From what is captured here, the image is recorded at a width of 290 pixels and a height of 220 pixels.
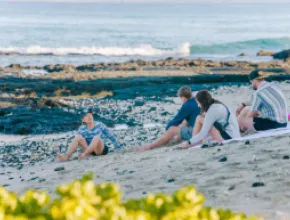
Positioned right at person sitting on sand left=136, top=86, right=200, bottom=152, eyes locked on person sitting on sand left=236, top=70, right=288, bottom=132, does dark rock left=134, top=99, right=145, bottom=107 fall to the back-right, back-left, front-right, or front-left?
back-left

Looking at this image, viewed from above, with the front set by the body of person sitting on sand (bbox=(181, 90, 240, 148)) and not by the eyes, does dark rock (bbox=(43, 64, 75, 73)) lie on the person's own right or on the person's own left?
on the person's own right

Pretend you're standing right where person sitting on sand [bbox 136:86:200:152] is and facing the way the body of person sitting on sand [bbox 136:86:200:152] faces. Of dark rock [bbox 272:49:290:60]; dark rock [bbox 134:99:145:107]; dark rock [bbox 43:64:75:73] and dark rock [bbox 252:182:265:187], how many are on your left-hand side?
1

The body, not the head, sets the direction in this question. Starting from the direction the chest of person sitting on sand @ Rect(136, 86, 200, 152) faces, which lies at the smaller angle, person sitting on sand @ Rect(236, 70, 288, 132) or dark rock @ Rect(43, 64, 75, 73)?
the dark rock

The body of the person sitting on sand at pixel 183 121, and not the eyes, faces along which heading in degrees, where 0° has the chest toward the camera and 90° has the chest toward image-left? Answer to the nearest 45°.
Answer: approximately 90°

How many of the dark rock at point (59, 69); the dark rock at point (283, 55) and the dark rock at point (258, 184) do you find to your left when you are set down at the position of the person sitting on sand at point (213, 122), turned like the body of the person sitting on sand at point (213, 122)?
1

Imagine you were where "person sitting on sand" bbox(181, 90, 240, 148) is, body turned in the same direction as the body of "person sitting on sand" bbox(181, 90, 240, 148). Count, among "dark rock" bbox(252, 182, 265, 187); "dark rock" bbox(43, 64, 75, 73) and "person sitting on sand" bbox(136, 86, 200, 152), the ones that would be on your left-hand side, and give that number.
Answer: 1

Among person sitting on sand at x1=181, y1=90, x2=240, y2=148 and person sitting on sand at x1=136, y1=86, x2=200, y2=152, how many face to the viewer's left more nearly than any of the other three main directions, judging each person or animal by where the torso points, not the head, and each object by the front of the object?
2

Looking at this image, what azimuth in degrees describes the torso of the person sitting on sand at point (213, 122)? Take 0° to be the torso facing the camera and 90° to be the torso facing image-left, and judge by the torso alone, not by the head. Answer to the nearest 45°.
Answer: approximately 90°
